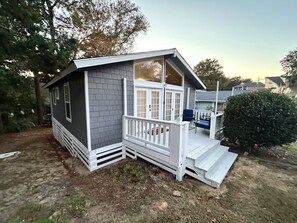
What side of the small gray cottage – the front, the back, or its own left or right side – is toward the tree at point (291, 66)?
left

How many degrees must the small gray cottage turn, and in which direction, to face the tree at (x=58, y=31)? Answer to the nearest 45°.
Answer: approximately 180°

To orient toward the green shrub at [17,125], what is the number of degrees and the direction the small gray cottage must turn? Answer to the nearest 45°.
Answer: approximately 180°

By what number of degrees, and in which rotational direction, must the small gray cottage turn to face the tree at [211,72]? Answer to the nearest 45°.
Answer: approximately 90° to its left

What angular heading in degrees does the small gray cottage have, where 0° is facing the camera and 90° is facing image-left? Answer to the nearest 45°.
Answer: approximately 315°

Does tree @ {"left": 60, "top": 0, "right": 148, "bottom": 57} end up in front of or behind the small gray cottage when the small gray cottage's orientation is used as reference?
behind

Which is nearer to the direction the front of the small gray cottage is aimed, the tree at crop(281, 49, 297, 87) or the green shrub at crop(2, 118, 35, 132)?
the tree
